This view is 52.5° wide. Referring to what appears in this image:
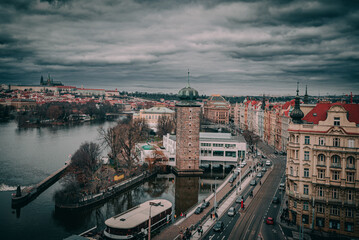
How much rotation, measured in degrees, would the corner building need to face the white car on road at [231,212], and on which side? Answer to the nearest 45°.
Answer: approximately 45° to its right

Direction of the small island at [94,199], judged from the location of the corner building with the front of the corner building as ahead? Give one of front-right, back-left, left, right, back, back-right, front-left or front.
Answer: front-right

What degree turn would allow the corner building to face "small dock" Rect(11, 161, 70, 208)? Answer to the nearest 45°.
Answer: approximately 45° to its right

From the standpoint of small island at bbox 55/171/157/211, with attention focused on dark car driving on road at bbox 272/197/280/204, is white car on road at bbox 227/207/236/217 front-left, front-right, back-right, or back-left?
front-right

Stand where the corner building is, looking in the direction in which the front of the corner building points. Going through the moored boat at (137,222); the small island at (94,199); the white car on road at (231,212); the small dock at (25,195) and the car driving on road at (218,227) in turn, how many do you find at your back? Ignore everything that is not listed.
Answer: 0

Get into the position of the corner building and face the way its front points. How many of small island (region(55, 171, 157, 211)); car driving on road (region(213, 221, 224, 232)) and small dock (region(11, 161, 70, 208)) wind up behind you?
0

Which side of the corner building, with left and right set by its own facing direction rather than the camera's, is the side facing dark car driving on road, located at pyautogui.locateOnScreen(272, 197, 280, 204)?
right

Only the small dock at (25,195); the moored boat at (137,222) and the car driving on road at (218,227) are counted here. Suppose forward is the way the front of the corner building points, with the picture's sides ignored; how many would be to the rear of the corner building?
0

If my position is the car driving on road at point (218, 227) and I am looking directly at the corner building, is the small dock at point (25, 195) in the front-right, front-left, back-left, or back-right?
back-left

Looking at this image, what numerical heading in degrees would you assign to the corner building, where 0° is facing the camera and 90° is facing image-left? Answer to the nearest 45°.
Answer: approximately 45°

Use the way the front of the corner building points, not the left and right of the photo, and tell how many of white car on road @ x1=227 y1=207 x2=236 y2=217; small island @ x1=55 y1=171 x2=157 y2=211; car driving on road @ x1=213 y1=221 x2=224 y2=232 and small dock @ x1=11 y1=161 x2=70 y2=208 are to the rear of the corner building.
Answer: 0

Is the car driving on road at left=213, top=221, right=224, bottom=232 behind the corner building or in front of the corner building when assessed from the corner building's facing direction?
in front

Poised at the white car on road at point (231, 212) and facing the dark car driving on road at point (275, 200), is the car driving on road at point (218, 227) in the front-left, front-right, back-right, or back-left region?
back-right
